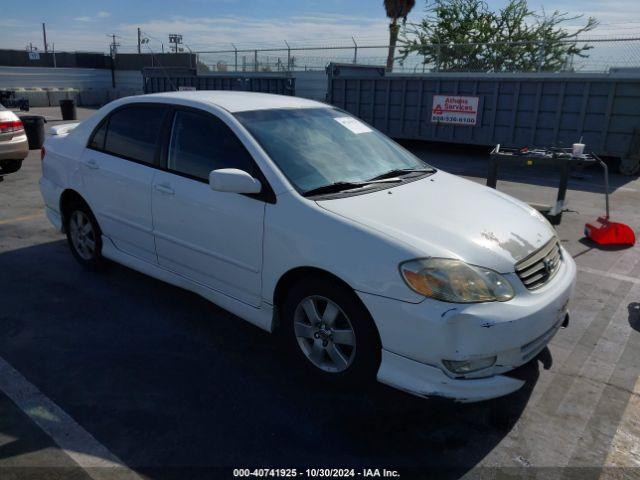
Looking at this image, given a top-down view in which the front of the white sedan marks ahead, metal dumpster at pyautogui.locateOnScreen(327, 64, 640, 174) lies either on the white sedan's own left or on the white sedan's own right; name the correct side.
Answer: on the white sedan's own left

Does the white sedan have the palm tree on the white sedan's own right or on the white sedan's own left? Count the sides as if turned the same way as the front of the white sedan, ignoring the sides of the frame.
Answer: on the white sedan's own left

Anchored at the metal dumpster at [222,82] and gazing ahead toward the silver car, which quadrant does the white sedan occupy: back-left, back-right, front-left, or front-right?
front-left

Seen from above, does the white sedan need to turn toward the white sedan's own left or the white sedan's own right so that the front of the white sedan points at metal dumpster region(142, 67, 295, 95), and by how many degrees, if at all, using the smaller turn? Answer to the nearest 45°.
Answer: approximately 135° to the white sedan's own left

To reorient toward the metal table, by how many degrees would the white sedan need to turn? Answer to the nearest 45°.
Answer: approximately 90° to its left

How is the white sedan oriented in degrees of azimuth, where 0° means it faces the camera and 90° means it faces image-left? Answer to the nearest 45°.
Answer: approximately 315°

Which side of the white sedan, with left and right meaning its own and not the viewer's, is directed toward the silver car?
back
